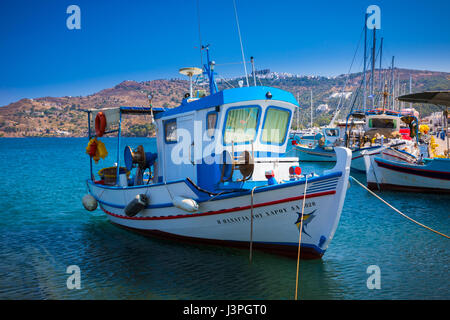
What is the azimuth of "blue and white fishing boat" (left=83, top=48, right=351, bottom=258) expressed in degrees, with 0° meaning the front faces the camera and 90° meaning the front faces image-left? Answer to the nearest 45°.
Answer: approximately 315°

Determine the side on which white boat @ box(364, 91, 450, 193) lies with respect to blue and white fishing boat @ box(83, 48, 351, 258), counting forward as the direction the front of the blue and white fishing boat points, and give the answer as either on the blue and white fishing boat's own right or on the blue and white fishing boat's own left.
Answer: on the blue and white fishing boat's own left

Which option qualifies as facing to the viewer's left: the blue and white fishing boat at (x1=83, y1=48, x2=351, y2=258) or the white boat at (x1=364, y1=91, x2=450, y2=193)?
the white boat

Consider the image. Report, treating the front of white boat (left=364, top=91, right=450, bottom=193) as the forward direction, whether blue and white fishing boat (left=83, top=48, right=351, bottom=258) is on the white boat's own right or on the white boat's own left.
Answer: on the white boat's own left

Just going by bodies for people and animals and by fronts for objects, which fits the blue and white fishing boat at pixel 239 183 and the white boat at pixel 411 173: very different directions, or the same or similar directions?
very different directions

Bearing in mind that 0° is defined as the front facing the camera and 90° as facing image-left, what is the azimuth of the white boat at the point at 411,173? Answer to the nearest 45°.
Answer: approximately 90°

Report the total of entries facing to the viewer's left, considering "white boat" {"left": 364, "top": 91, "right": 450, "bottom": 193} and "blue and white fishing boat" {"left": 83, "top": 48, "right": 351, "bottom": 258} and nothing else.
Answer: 1
